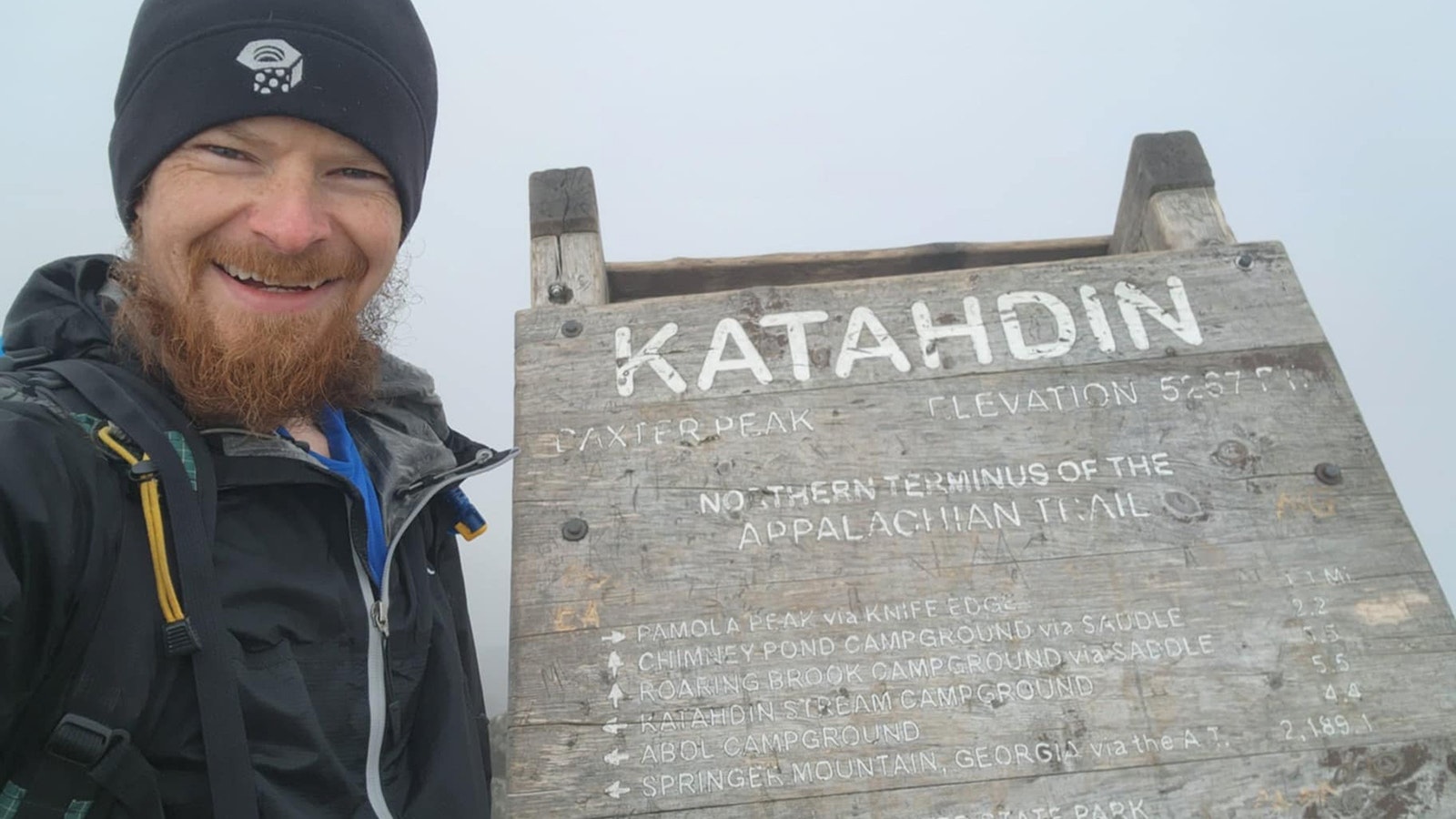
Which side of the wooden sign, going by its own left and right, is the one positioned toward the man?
right

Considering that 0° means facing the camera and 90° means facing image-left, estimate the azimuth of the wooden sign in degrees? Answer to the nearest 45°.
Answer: approximately 0°

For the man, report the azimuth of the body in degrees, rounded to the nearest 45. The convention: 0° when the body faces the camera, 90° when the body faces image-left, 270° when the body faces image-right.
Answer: approximately 315°
